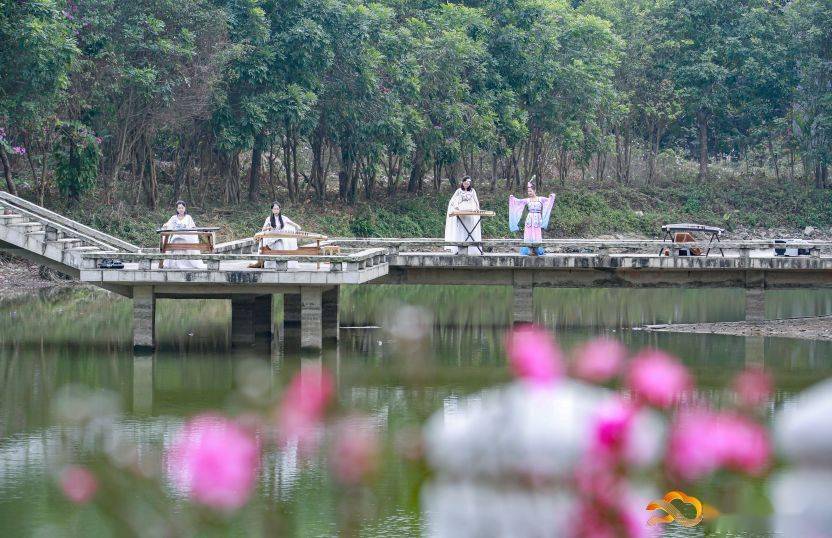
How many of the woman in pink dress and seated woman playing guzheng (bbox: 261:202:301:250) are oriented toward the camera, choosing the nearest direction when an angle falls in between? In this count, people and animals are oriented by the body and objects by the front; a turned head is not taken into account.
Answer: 2

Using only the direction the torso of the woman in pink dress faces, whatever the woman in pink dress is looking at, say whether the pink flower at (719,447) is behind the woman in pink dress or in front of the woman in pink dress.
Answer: in front

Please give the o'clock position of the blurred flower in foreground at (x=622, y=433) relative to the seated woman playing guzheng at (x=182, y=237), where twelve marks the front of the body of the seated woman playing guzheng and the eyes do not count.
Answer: The blurred flower in foreground is roughly at 12 o'clock from the seated woman playing guzheng.

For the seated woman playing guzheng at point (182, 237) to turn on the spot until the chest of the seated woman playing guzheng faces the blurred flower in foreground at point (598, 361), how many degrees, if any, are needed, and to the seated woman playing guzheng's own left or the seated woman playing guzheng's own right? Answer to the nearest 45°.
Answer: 0° — they already face it

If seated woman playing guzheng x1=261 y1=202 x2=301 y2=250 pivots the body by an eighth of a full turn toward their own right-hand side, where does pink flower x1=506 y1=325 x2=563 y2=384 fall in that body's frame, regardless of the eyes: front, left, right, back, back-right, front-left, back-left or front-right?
front-left

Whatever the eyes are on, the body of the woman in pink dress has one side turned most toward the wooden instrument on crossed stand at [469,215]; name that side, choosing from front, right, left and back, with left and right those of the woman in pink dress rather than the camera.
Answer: right

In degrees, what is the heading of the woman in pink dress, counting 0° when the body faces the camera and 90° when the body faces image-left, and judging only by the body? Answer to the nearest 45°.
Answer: approximately 0°

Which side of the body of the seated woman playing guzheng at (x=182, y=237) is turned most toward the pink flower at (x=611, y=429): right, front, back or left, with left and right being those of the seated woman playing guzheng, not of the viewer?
front

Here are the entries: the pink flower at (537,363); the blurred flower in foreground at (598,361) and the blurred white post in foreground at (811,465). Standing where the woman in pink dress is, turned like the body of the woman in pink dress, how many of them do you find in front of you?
3

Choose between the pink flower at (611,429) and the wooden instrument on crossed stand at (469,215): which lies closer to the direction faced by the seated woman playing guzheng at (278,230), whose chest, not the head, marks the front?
the pink flower

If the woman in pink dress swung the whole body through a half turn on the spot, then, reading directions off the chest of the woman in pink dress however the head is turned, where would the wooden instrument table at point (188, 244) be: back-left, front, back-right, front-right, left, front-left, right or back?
back-left
